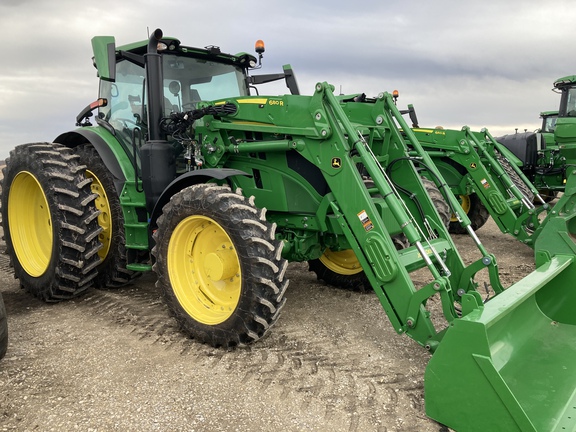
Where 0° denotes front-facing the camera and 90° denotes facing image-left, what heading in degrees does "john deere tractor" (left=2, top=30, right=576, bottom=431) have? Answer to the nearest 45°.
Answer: approximately 315°

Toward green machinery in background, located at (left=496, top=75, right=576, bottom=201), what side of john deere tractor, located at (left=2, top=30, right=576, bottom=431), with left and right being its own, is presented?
left
